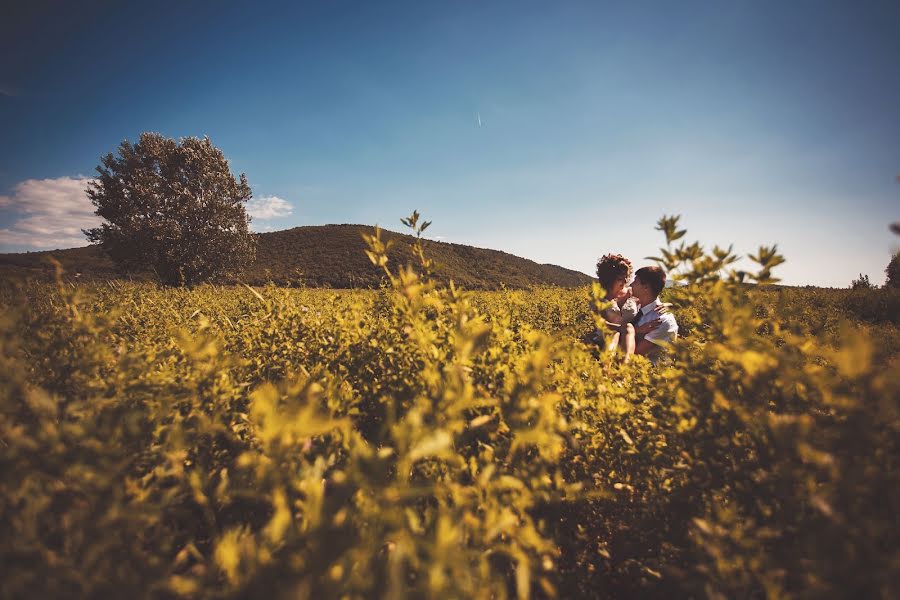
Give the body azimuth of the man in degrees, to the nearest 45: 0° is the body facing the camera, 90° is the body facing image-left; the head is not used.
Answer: approximately 90°

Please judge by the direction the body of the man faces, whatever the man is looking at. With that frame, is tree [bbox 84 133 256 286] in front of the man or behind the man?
in front

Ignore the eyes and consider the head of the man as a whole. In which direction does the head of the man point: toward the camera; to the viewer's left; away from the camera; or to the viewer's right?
to the viewer's left
